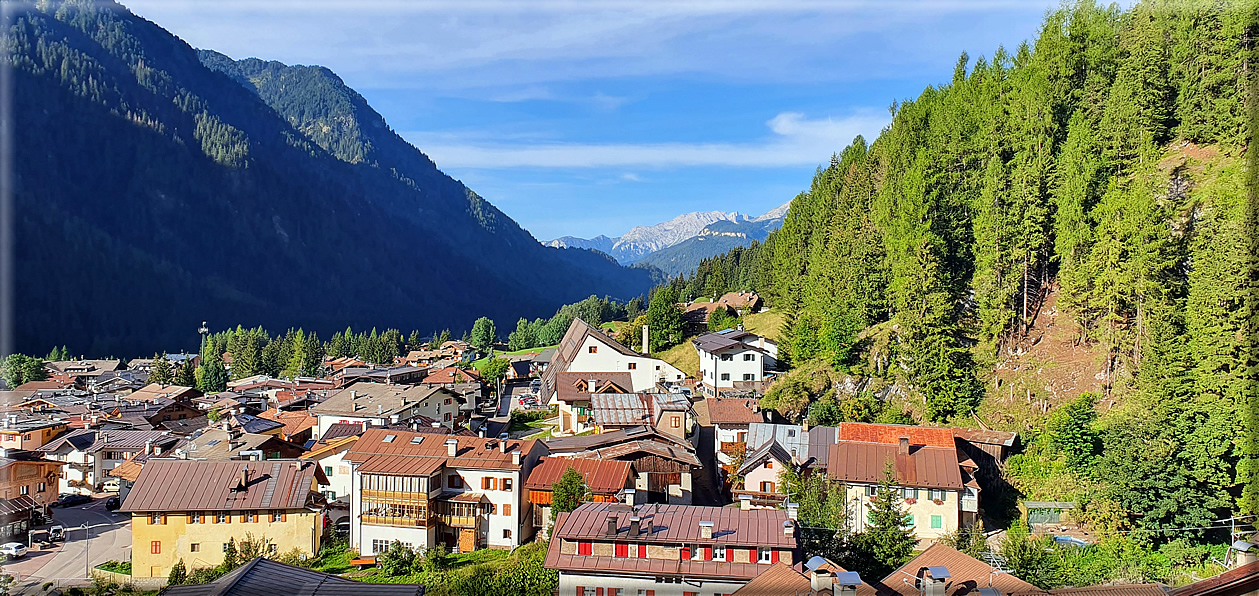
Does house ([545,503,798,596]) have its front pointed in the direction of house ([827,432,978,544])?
no

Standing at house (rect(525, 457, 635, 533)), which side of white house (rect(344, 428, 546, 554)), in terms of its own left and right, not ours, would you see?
left

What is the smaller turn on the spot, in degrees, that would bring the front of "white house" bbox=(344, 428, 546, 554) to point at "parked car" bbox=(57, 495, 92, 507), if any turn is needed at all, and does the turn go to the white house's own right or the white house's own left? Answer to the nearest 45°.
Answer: approximately 135° to the white house's own right

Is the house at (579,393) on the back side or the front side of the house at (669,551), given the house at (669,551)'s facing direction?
on the back side

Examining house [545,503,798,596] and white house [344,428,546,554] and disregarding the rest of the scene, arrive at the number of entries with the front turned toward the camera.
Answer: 2

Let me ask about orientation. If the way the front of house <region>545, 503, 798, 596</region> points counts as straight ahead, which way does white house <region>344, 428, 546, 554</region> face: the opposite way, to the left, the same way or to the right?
the same way

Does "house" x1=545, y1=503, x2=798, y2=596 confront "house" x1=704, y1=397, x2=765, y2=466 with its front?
no

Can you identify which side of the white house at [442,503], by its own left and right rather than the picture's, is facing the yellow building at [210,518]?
right

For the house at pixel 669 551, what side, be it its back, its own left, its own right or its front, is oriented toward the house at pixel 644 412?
back

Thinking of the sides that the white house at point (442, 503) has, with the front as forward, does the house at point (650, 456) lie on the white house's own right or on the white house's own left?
on the white house's own left

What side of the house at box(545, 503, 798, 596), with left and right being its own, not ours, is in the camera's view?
front

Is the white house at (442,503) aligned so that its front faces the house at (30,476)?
no

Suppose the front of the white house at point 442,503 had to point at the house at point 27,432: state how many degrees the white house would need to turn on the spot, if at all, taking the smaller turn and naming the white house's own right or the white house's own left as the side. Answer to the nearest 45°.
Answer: approximately 135° to the white house's own right

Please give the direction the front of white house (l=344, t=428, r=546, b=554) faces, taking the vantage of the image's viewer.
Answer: facing the viewer

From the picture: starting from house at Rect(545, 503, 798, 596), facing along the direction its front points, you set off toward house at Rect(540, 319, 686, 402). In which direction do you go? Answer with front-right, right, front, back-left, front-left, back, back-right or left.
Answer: back
